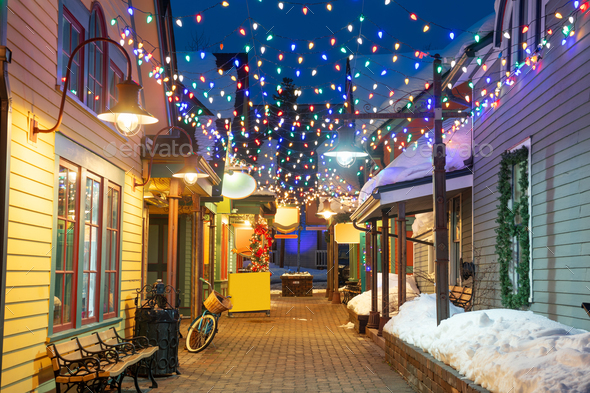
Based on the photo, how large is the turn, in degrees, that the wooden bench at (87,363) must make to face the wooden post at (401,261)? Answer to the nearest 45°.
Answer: approximately 90° to its left

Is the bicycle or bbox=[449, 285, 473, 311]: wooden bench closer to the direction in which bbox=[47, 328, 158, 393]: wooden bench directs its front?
the wooden bench

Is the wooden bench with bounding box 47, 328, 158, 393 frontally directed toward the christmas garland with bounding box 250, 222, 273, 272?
no

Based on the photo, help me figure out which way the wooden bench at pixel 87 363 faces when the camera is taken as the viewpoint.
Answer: facing the viewer and to the right of the viewer

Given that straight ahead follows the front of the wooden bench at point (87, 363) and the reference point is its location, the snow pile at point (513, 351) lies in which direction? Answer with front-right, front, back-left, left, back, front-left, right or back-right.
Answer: front

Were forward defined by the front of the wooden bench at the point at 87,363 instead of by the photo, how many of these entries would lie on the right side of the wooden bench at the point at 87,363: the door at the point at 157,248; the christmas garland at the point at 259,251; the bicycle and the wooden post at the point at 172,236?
0

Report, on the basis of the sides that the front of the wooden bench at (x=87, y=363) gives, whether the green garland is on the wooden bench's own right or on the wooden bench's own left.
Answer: on the wooden bench's own left

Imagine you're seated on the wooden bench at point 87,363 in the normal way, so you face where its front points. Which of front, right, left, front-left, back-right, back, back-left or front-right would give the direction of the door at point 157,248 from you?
back-left

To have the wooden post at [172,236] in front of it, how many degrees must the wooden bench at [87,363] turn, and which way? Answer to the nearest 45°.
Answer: approximately 135° to its left

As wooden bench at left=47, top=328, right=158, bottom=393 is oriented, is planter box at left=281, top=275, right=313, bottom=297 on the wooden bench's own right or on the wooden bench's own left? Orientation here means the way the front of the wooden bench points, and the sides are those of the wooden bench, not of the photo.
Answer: on the wooden bench's own left

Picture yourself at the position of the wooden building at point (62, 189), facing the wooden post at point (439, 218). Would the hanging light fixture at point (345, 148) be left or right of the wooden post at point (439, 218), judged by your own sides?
left

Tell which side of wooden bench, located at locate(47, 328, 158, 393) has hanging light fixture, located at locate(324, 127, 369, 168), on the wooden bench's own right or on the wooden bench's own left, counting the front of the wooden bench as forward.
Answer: on the wooden bench's own left

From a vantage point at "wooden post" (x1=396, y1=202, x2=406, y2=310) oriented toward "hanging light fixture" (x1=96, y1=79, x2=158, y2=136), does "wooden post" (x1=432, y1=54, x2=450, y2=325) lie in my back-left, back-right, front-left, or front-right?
front-left

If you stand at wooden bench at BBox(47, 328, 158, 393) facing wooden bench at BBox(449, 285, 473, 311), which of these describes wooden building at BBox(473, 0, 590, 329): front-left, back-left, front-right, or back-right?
front-right

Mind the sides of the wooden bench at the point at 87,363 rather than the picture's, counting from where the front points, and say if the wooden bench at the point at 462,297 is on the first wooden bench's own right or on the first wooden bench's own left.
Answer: on the first wooden bench's own left

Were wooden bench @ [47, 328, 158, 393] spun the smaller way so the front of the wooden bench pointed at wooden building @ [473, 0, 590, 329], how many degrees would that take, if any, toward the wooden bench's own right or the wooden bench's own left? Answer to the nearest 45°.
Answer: approximately 45° to the wooden bench's own left
